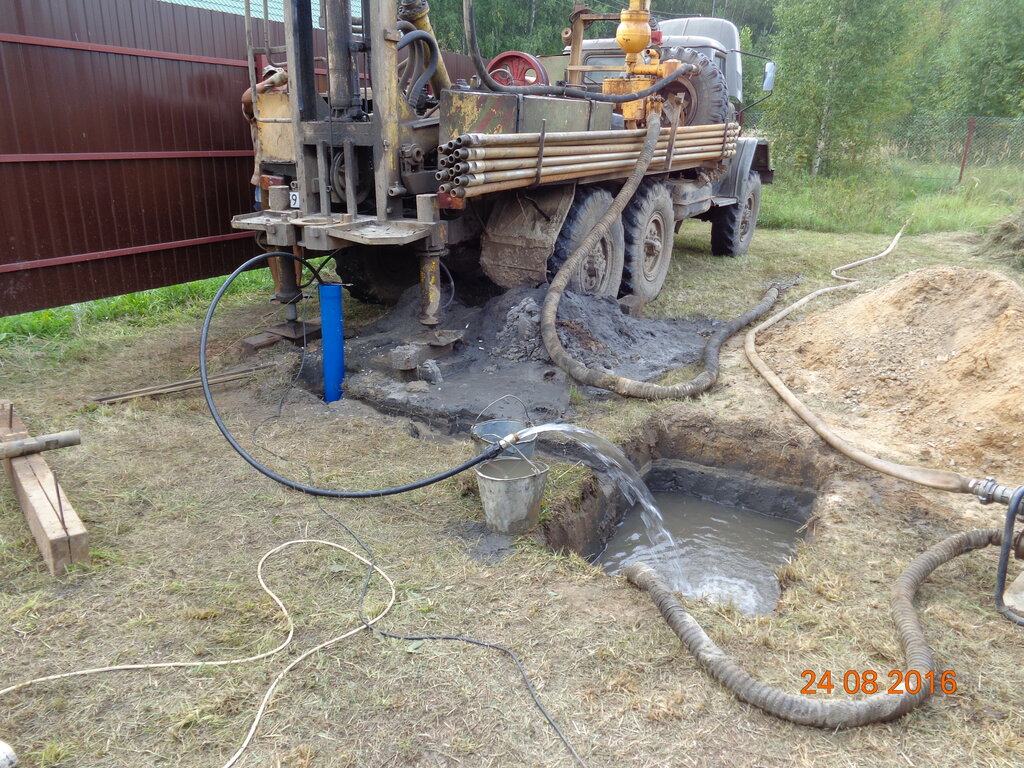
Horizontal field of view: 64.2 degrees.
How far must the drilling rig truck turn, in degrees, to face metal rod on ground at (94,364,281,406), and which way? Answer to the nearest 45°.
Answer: approximately 180°

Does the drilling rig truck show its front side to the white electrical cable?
no

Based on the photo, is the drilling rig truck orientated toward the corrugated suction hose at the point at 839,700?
no

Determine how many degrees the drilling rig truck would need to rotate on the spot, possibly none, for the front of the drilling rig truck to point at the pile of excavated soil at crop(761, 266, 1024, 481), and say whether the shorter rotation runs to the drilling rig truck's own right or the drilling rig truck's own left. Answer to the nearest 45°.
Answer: approximately 45° to the drilling rig truck's own right

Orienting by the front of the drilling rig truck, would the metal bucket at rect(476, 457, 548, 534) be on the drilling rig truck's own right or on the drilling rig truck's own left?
on the drilling rig truck's own right

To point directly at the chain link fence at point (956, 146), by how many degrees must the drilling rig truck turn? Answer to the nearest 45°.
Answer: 0° — it already faces it

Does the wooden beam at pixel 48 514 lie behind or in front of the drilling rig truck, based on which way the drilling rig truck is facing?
behind

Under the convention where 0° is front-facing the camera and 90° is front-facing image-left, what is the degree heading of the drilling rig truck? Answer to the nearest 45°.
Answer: approximately 225°

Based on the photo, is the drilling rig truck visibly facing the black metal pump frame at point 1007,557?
no

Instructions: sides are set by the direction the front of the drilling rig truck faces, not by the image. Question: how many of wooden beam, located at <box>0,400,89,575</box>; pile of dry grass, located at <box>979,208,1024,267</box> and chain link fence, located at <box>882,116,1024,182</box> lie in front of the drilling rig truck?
2

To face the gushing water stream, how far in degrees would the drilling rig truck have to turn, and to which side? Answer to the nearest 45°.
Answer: approximately 90° to its right

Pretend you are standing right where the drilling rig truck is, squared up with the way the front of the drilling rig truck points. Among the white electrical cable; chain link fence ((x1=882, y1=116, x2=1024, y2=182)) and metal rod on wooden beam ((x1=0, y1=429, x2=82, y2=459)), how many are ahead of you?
1

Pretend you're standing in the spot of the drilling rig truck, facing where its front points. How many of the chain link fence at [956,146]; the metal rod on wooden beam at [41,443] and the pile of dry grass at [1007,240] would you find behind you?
1

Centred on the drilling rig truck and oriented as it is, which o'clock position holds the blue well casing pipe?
The blue well casing pipe is roughly at 6 o'clock from the drilling rig truck.
